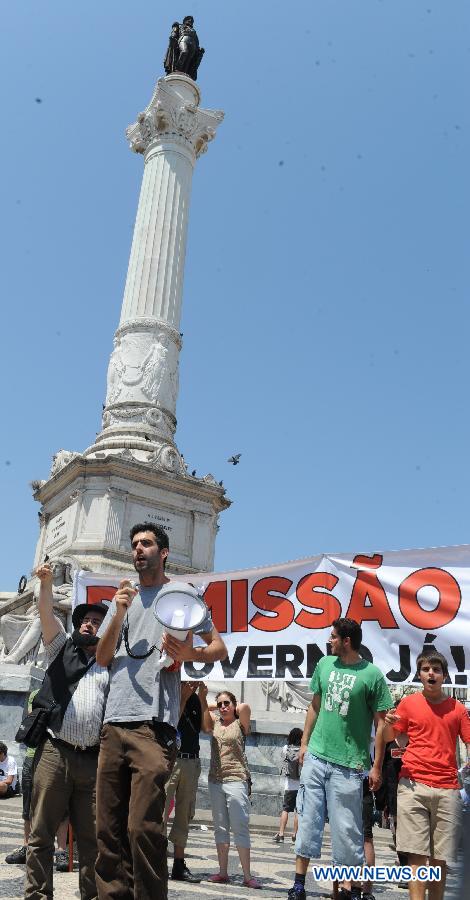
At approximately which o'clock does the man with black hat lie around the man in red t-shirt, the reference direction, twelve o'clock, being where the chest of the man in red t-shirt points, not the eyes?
The man with black hat is roughly at 2 o'clock from the man in red t-shirt.

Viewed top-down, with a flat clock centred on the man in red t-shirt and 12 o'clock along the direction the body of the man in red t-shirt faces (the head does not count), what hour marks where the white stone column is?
The white stone column is roughly at 5 o'clock from the man in red t-shirt.

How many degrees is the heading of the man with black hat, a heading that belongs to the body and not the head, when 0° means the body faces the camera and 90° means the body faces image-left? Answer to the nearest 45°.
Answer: approximately 315°

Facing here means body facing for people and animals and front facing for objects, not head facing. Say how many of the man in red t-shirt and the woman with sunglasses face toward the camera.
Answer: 2

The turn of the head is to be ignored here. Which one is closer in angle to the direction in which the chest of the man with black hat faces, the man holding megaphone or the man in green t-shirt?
the man holding megaphone

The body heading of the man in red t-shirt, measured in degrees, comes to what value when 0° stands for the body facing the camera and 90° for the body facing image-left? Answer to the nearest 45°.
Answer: approximately 0°
